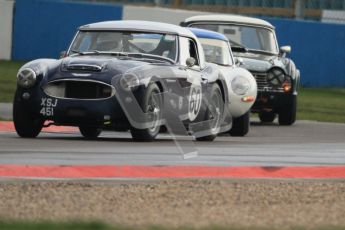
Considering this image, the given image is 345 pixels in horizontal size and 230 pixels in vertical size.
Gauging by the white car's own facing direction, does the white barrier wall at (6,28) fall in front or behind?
behind

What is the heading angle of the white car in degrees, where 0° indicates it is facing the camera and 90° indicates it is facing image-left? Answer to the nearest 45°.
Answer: approximately 0°

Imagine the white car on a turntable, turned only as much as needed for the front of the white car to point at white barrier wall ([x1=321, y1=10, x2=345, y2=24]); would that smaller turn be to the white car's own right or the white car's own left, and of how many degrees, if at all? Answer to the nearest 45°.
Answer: approximately 180°

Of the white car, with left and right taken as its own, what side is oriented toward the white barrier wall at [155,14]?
back
